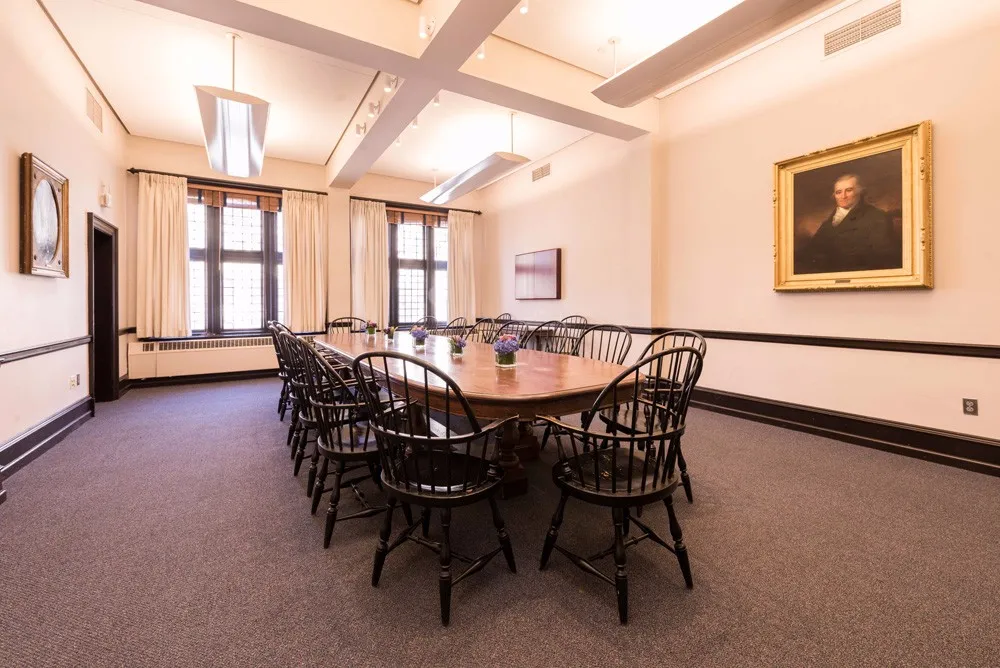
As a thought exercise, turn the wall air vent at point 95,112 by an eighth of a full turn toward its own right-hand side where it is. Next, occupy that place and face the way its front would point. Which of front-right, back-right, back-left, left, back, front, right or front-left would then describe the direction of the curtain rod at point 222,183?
left

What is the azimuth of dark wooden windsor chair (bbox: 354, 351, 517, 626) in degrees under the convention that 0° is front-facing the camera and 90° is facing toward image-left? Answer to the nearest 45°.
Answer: approximately 225°

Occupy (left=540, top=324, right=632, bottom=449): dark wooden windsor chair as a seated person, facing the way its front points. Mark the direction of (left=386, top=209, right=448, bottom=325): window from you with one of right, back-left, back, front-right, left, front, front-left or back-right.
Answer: right

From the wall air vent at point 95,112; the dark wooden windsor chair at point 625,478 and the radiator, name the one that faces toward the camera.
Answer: the radiator

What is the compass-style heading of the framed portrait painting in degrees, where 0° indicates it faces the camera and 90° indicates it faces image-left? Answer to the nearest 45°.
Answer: approximately 45°

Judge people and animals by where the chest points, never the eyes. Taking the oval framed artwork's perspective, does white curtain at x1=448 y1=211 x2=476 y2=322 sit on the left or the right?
on its left

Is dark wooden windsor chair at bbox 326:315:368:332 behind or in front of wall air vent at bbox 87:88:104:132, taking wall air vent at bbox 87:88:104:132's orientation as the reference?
in front

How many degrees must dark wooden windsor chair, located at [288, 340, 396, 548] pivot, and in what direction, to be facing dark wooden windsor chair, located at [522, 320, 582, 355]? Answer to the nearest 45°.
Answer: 0° — it already faces it

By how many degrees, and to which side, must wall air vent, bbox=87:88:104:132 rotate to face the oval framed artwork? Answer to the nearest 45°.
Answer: approximately 90° to its right

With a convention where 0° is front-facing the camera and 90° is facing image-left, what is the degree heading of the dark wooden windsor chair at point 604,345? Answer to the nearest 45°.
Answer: approximately 45°

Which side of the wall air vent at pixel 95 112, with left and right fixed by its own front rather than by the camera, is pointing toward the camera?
right

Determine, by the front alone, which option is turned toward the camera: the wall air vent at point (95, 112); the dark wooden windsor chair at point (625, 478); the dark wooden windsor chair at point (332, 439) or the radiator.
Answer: the radiator

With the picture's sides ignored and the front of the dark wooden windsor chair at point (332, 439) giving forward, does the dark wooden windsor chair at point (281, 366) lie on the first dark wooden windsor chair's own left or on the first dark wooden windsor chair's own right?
on the first dark wooden windsor chair's own left
